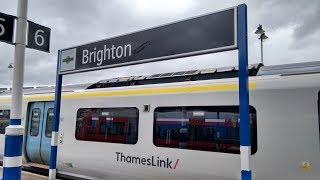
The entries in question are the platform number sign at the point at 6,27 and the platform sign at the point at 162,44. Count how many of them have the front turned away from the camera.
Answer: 0

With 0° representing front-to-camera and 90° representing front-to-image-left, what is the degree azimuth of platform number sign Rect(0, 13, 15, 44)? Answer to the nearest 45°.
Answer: approximately 315°

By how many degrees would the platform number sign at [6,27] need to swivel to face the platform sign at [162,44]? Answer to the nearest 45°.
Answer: approximately 45° to its left

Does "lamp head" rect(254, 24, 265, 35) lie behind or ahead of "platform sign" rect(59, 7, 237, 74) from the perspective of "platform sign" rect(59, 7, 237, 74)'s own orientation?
behind

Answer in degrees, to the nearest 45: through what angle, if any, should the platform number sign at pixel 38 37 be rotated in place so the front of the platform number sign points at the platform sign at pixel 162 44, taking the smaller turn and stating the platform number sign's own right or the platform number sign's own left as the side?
approximately 45° to the platform number sign's own left

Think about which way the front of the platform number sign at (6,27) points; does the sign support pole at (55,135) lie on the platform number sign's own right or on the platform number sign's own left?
on the platform number sign's own left

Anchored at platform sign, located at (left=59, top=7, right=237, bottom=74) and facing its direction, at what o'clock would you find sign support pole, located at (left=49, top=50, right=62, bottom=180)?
The sign support pole is roughly at 3 o'clock from the platform sign.

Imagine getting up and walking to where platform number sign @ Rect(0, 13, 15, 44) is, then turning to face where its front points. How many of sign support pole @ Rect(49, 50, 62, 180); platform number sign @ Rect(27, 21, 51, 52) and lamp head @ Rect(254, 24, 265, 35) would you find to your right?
0

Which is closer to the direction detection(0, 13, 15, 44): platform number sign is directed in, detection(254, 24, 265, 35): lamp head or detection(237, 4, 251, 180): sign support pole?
the sign support pole

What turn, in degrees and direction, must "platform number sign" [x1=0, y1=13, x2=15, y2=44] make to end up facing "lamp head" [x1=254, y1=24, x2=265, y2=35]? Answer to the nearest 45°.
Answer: approximately 90° to its left

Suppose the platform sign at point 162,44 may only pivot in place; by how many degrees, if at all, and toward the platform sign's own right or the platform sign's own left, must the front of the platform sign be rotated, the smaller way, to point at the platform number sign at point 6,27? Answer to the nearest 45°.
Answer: approximately 45° to the platform sign's own right

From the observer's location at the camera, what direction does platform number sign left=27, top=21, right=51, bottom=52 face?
facing the viewer and to the right of the viewer

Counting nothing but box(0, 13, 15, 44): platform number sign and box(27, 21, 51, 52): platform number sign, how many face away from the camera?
0

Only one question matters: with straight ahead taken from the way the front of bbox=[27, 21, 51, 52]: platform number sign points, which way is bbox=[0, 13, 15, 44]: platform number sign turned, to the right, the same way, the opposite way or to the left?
the same way

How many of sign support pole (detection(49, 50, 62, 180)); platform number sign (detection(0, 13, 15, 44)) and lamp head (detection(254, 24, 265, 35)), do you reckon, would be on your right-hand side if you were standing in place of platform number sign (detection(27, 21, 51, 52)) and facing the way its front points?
1
